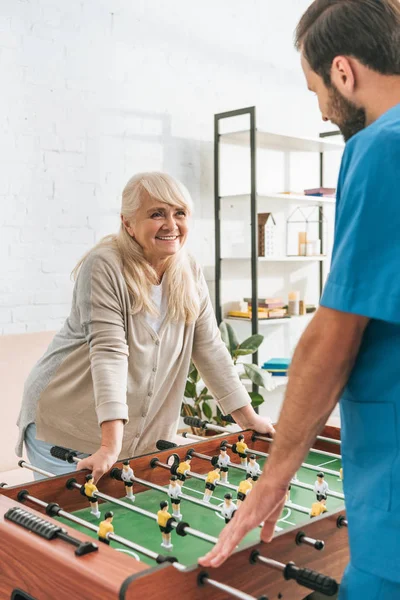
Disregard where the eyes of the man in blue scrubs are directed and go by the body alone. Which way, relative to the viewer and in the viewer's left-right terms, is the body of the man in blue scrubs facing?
facing away from the viewer and to the left of the viewer

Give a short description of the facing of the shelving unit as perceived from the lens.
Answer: facing the viewer and to the right of the viewer

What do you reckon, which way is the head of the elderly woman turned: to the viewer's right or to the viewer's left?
to the viewer's right

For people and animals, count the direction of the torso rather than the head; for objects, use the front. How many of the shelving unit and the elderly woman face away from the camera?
0

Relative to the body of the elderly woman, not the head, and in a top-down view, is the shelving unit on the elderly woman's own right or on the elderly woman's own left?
on the elderly woman's own left

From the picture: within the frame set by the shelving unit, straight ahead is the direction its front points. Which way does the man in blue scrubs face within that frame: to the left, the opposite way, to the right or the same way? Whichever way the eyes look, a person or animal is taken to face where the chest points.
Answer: the opposite way

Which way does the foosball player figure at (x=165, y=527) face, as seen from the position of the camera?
facing away from the viewer and to the right of the viewer

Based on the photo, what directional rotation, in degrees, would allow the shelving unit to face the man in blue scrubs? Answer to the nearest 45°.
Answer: approximately 45° to its right

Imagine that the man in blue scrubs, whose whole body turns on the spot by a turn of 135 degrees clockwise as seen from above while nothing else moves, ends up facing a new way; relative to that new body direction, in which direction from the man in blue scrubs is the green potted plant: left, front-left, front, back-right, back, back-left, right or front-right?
left

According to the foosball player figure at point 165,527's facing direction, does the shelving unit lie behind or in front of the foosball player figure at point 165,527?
in front

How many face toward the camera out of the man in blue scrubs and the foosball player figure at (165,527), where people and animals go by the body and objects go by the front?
0

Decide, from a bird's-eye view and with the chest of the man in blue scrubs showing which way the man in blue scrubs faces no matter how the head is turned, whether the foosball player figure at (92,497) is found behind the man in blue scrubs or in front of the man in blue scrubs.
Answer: in front

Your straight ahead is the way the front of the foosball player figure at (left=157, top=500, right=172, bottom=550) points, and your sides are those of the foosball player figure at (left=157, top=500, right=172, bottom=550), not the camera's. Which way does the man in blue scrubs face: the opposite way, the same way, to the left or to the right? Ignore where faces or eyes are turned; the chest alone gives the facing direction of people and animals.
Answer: to the left
